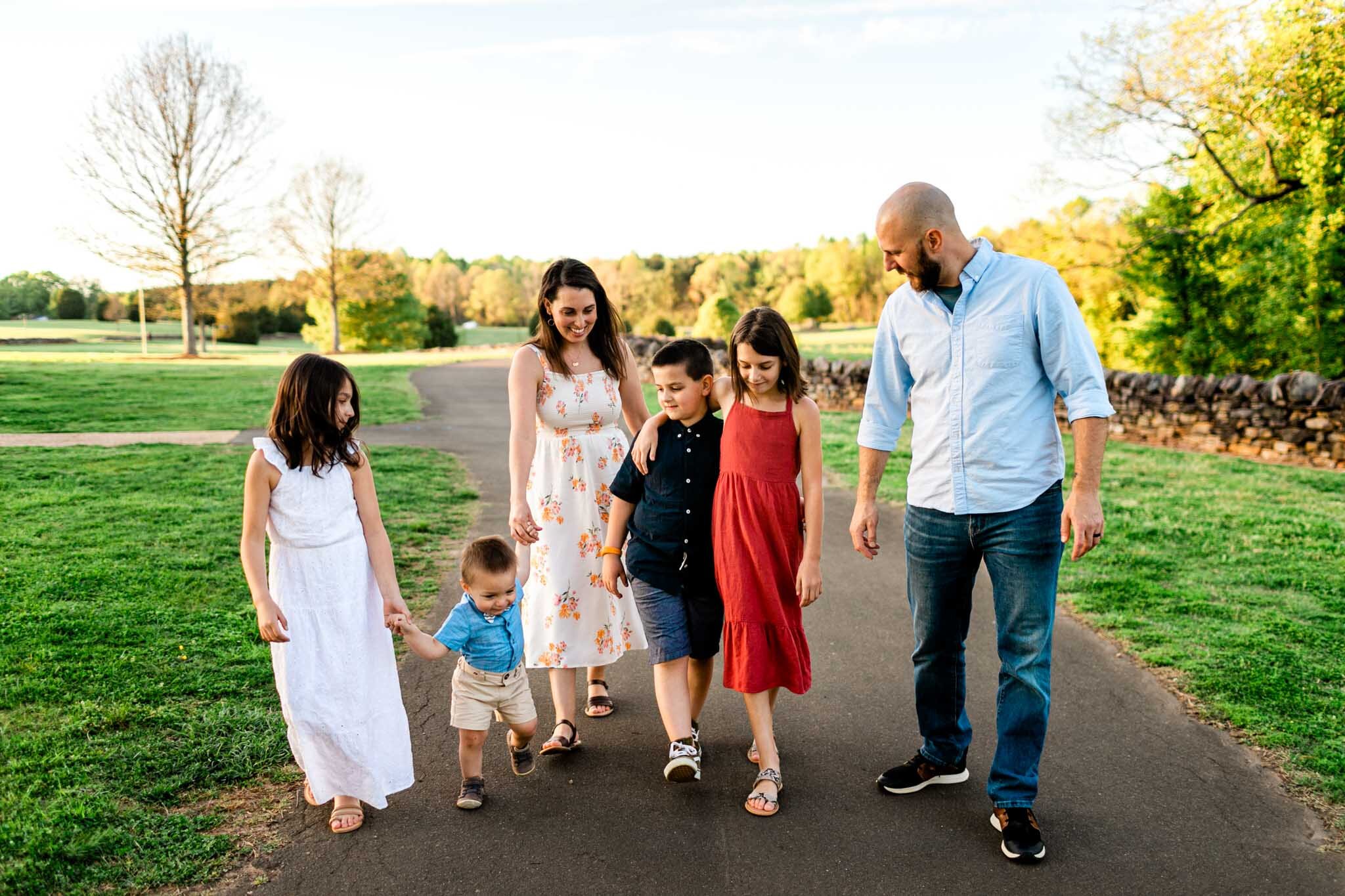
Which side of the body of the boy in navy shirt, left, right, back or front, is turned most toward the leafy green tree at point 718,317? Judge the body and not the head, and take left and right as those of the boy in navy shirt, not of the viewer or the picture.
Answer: back

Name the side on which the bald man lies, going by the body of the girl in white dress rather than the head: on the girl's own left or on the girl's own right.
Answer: on the girl's own left

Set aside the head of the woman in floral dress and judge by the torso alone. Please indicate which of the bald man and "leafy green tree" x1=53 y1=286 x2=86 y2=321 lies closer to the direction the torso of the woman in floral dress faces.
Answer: the bald man

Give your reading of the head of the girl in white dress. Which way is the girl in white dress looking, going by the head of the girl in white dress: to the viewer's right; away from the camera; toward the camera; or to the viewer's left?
to the viewer's right

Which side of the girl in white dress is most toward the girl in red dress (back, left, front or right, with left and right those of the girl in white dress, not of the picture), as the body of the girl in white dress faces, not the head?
left

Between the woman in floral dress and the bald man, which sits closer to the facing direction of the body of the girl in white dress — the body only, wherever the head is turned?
the bald man

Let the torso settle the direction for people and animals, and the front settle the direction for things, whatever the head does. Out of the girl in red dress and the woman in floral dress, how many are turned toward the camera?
2

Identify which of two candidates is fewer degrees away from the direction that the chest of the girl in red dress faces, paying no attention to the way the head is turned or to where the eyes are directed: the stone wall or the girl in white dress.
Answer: the girl in white dress

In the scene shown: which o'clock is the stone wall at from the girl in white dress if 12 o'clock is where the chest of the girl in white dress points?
The stone wall is roughly at 8 o'clock from the girl in white dress.
